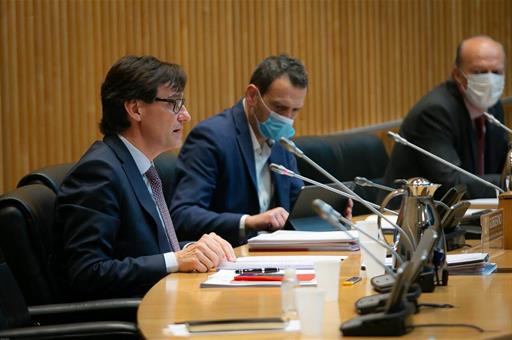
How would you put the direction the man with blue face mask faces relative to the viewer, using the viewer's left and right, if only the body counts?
facing the viewer and to the right of the viewer

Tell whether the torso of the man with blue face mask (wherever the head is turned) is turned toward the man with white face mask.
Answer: no

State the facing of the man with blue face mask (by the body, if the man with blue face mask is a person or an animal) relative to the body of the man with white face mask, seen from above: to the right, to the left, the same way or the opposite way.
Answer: the same way

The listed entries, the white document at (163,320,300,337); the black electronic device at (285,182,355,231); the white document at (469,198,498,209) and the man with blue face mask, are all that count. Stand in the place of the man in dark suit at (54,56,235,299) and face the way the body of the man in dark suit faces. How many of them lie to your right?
1

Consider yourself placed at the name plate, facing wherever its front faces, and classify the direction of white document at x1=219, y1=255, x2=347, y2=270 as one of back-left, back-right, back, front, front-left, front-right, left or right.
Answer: front

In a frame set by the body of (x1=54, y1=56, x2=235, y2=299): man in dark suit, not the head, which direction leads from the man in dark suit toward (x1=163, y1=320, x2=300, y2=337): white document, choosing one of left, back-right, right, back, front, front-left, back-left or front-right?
right

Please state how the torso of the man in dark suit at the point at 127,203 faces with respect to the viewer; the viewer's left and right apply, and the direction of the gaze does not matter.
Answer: facing to the right of the viewer

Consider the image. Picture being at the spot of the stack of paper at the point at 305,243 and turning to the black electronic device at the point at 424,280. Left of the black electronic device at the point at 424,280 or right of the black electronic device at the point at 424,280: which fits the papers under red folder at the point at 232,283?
right

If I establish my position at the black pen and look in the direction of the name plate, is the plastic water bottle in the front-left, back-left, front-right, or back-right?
back-right

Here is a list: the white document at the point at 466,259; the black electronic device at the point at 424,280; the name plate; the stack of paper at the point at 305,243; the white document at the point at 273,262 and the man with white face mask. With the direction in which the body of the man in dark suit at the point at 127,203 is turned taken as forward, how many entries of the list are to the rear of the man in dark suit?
0

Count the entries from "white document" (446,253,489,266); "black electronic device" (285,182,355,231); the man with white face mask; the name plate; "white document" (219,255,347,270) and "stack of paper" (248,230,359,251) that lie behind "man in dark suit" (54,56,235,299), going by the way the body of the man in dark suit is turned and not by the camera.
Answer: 0

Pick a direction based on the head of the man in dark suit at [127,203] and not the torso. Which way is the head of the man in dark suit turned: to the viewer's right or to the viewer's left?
to the viewer's right

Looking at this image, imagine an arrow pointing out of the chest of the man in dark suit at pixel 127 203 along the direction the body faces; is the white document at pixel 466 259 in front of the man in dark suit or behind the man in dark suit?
in front

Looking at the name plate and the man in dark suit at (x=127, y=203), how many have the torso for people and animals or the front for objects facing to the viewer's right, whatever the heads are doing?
1

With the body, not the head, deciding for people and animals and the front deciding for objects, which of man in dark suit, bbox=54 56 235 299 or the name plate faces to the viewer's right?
the man in dark suit

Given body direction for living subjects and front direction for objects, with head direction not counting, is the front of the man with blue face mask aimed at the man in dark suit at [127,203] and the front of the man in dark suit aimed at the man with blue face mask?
no

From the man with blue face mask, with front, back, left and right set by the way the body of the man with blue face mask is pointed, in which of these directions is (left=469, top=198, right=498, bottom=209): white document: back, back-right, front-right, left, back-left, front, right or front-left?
front-left

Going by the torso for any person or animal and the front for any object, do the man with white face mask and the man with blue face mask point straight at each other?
no

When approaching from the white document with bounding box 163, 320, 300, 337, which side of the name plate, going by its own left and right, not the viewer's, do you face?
front
